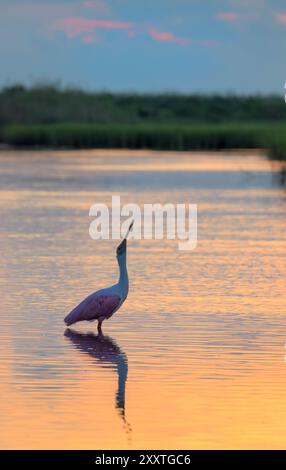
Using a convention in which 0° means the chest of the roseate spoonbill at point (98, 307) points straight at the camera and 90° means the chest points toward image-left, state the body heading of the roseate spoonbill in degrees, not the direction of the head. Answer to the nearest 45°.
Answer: approximately 270°
